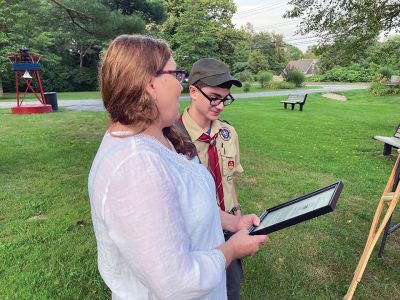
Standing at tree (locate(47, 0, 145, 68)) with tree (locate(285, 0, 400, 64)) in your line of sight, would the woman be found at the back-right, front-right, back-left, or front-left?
front-right

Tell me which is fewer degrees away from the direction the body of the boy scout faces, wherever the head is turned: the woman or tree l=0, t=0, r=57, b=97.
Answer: the woman

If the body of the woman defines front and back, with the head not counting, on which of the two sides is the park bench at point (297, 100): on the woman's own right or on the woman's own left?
on the woman's own left

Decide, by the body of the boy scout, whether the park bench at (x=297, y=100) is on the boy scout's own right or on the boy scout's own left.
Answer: on the boy scout's own left

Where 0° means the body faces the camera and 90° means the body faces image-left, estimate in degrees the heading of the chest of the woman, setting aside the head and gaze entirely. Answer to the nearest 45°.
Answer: approximately 270°

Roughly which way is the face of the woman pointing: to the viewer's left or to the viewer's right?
to the viewer's right

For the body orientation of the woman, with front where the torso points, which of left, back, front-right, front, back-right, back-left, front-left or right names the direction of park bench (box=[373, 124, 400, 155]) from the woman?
front-left

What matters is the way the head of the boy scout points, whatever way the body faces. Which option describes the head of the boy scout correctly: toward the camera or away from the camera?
toward the camera

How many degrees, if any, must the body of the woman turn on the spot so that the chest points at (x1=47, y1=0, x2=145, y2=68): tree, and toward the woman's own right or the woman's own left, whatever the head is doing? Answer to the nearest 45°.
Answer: approximately 90° to the woman's own left

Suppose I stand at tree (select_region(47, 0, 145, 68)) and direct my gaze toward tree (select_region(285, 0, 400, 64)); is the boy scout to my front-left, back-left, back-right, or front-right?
front-right

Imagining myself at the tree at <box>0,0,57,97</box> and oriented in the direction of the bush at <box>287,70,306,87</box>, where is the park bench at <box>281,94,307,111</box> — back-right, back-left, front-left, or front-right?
front-right
